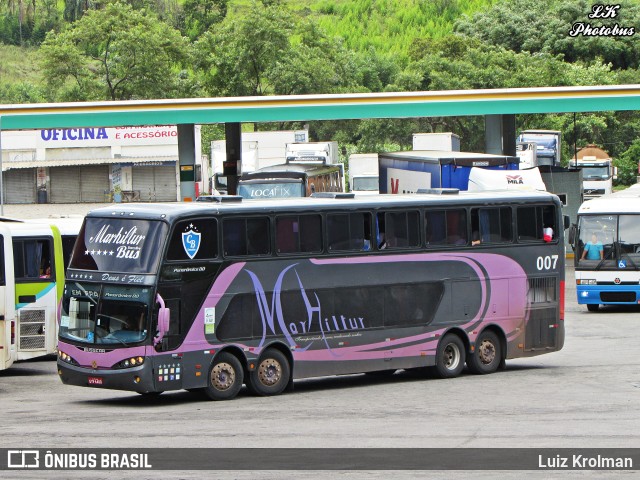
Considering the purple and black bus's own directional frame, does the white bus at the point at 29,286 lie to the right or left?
on its right

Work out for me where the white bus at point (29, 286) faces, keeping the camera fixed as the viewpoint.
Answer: facing away from the viewer and to the right of the viewer

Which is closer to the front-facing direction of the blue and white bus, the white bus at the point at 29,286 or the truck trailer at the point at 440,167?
the white bus

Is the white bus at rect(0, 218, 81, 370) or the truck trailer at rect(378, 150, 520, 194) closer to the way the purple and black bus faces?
the white bus

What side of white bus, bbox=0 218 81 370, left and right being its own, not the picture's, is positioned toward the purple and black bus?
right

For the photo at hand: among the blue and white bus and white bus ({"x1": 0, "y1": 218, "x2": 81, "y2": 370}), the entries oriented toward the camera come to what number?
1

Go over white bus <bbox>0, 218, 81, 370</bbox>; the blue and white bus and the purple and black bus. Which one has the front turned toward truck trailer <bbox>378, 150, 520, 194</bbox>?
the white bus

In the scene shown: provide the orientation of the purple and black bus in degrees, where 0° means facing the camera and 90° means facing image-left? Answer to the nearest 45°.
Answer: approximately 45°

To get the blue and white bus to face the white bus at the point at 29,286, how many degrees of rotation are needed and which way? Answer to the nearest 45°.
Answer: approximately 45° to its right
